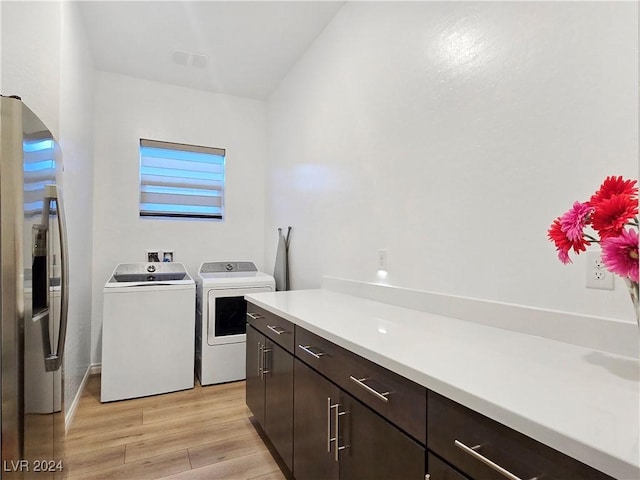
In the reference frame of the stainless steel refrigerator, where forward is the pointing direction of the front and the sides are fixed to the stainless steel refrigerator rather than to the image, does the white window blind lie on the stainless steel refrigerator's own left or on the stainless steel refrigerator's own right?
on the stainless steel refrigerator's own left

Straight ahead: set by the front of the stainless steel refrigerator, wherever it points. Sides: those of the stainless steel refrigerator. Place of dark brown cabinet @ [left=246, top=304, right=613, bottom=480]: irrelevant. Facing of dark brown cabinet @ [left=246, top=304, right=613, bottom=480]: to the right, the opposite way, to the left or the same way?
the opposite way

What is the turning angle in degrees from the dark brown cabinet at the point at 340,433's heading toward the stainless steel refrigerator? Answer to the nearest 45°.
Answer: approximately 45° to its right

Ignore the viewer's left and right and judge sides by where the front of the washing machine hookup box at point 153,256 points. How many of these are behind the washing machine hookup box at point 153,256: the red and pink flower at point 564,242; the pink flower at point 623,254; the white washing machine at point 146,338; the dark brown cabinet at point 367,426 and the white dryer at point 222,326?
0

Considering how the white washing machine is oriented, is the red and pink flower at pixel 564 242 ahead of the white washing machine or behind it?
ahead

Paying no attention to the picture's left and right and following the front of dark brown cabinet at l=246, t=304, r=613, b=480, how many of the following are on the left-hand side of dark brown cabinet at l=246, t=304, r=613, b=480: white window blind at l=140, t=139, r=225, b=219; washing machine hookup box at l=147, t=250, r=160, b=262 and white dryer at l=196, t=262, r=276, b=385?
0

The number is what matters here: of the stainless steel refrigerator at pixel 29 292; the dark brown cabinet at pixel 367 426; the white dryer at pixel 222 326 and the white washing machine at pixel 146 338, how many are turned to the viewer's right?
1

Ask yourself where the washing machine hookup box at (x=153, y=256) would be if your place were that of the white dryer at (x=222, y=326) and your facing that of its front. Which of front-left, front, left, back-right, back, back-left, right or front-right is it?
back-right

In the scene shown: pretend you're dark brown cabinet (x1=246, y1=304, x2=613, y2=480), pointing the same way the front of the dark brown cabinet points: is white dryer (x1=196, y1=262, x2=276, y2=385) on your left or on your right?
on your right

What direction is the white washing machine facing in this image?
toward the camera

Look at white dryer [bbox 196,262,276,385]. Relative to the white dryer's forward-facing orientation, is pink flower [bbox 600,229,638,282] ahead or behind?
ahead

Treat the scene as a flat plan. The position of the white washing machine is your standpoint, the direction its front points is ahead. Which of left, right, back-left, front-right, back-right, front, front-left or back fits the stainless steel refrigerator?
front

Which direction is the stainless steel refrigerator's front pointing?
to the viewer's right

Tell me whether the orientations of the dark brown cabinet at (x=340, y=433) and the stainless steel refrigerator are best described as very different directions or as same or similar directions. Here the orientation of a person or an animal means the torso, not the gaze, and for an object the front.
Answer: very different directions

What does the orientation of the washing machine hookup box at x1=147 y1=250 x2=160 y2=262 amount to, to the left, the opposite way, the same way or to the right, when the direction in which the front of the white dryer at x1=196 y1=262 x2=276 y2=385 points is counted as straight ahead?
the same way

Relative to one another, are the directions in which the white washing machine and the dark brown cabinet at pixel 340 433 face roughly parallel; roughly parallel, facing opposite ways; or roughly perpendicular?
roughly perpendicular

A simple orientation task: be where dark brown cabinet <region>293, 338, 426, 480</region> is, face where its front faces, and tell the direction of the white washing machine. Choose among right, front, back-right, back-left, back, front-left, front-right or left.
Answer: right

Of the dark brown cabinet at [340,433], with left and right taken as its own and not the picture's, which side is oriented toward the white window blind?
right
